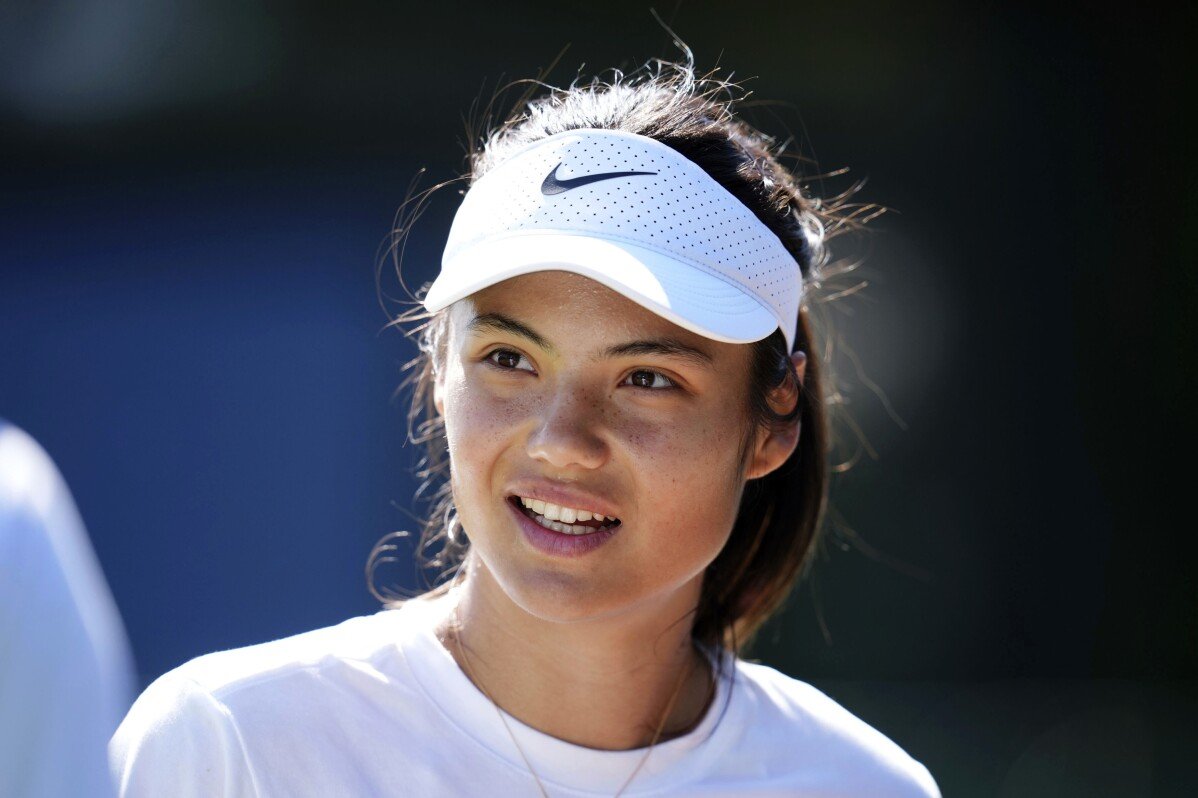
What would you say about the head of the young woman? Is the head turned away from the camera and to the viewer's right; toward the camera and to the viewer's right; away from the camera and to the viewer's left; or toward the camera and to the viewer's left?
toward the camera and to the viewer's left

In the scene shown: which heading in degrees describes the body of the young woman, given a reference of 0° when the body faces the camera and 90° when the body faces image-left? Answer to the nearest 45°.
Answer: approximately 0°
